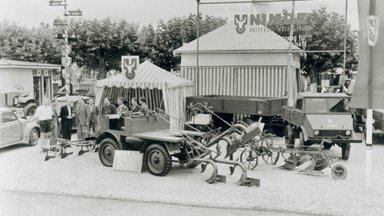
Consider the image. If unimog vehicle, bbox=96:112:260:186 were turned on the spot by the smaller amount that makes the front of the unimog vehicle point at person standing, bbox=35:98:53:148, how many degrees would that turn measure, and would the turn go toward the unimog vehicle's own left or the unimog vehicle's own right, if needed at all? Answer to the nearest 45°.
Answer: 0° — it already faces them

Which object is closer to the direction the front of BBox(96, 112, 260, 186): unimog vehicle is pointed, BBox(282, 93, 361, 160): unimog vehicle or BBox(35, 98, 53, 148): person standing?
the person standing

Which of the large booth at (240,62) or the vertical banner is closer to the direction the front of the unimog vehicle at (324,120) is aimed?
the vertical banner

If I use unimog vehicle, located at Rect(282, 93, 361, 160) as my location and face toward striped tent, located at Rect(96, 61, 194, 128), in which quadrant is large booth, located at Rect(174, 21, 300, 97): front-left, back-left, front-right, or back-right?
front-right

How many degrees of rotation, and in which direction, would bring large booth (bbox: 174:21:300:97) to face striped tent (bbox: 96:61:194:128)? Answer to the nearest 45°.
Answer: approximately 45° to its right

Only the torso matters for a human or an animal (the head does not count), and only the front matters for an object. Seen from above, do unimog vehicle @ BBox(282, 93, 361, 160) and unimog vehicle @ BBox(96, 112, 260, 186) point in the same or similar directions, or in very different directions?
very different directions

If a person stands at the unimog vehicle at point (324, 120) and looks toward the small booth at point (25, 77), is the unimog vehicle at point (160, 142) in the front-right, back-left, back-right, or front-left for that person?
front-left

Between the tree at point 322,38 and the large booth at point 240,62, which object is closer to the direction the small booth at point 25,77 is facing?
the large booth

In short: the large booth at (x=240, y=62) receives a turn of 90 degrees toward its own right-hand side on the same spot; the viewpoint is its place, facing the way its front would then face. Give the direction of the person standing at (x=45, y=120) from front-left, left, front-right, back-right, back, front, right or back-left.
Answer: front-left

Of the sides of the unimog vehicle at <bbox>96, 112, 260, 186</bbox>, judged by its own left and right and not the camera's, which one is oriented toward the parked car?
front

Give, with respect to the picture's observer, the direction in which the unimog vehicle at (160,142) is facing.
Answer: facing away from the viewer and to the left of the viewer

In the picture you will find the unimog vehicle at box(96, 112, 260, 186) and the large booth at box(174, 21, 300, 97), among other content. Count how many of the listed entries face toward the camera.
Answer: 1

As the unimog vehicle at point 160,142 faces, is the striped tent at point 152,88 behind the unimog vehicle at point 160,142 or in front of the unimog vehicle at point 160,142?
in front

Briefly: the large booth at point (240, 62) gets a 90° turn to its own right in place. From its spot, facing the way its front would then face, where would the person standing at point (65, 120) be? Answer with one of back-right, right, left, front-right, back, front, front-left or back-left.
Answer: front-left

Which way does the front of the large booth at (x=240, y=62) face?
toward the camera
